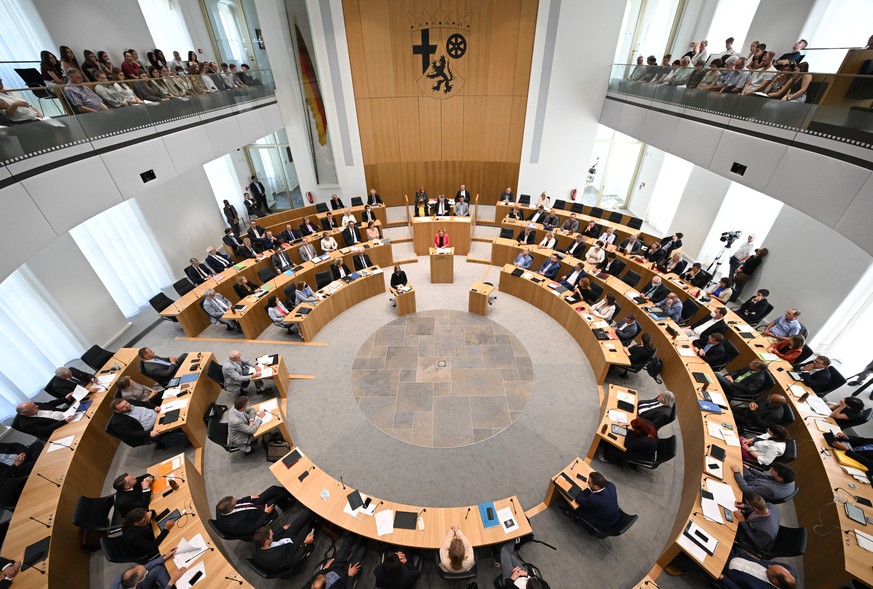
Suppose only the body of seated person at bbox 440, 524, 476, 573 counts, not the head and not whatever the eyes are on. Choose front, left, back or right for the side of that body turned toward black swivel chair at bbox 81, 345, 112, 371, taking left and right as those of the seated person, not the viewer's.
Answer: left

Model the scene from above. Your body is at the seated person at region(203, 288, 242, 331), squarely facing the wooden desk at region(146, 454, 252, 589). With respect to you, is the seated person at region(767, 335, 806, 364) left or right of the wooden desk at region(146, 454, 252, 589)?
left

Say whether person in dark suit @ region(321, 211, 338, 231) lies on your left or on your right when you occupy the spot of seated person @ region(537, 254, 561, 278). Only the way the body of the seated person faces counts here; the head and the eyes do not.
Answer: on your right

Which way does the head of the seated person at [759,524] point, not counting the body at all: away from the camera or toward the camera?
away from the camera

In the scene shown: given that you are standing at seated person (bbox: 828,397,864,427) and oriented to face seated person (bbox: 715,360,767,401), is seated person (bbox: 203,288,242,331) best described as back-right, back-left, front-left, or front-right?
front-left

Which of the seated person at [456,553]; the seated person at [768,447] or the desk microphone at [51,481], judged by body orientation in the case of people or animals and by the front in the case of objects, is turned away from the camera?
the seated person at [456,553]

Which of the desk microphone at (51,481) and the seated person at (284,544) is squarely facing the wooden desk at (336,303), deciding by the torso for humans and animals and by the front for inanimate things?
the seated person

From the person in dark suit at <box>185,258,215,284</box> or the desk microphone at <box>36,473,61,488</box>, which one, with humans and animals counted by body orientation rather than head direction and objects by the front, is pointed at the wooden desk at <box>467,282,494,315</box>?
the person in dark suit

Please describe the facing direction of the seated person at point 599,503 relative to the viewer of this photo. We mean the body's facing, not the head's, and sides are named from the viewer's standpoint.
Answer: facing away from the viewer and to the left of the viewer

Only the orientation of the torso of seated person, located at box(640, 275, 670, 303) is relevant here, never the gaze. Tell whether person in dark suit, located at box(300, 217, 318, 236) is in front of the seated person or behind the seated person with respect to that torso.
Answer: in front

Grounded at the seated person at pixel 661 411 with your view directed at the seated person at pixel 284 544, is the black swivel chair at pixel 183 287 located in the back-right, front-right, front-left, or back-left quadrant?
front-right

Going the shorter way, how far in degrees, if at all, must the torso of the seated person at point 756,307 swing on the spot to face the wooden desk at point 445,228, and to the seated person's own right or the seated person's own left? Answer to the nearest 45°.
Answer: approximately 45° to the seated person's own right

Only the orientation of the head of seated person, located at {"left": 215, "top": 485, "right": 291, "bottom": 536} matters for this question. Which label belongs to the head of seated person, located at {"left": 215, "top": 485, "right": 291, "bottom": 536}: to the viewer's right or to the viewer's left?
to the viewer's right

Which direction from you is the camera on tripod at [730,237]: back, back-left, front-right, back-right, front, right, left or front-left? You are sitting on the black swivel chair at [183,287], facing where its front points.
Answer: front
